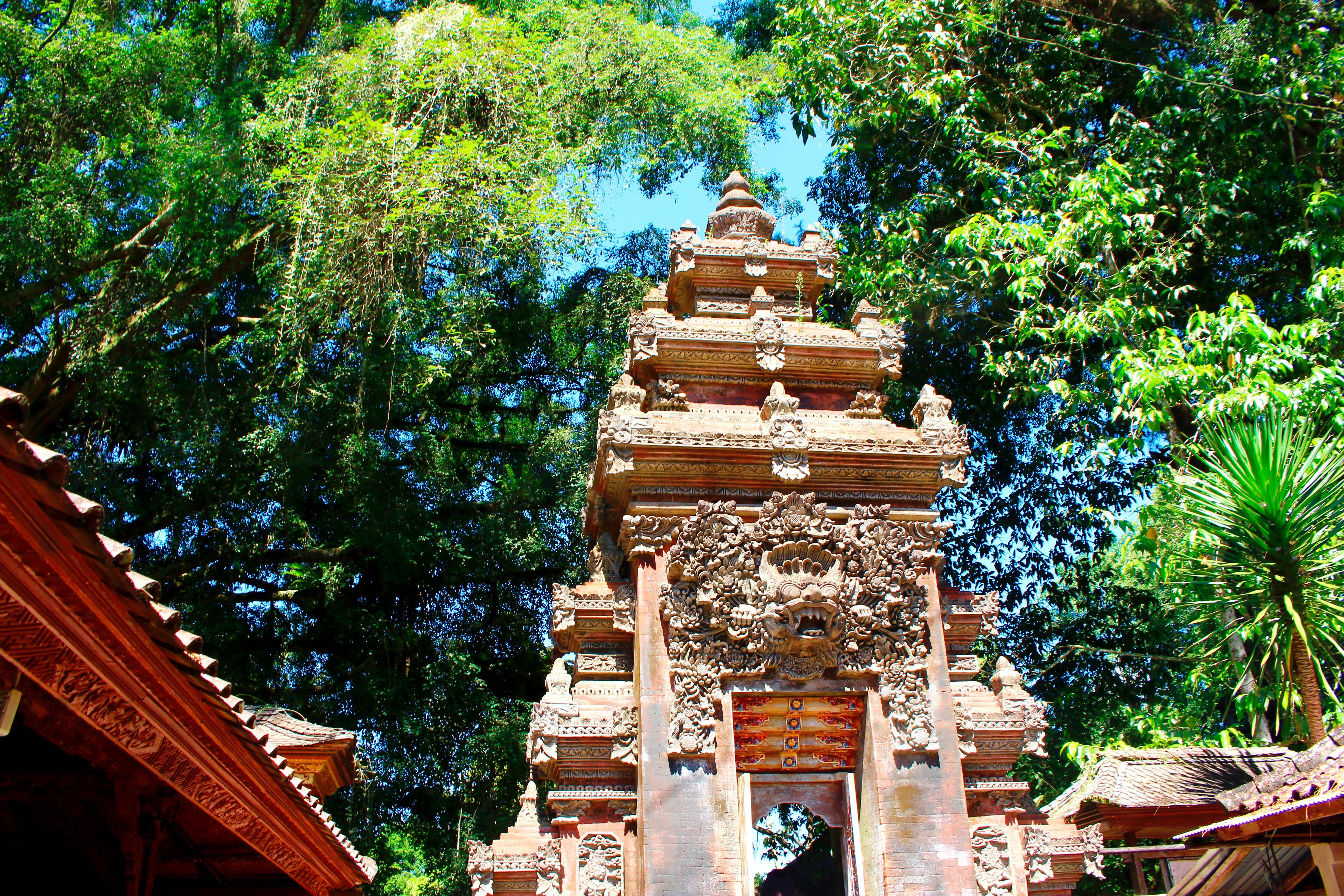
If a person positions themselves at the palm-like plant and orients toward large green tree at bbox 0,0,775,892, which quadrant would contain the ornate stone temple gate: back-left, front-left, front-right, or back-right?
front-left

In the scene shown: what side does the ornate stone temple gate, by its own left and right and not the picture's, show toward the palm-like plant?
left

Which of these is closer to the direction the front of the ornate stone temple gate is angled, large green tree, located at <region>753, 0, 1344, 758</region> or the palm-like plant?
the palm-like plant

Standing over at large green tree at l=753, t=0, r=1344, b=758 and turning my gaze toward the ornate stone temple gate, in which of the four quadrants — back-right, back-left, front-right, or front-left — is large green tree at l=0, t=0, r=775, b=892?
front-right

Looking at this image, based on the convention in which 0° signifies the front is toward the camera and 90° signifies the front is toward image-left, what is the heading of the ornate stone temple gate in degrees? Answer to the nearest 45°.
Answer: approximately 0°

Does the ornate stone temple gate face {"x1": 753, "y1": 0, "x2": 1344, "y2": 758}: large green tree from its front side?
no

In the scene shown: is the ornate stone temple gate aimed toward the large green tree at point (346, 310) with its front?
no
